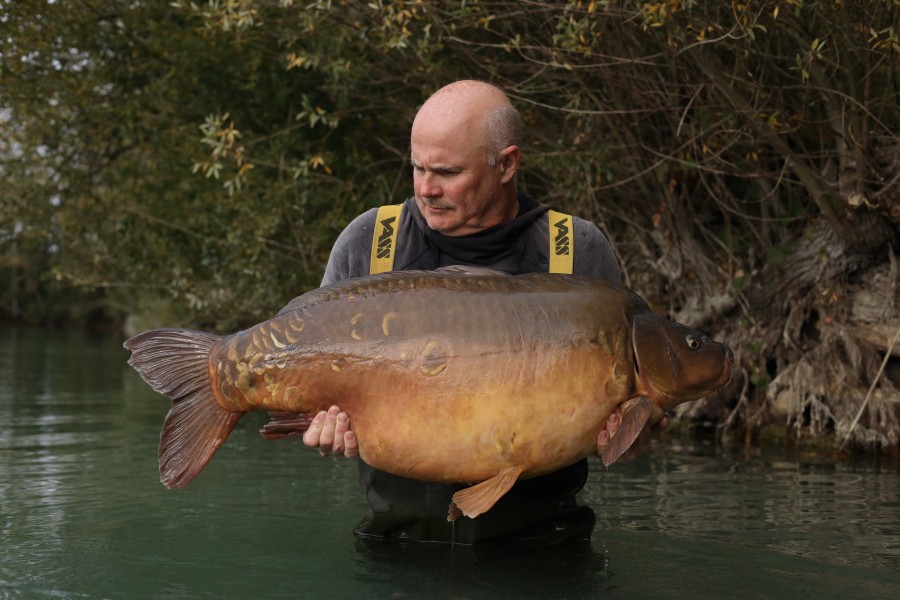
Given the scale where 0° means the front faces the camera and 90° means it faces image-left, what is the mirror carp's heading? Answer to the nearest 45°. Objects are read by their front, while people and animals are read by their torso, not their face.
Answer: approximately 270°

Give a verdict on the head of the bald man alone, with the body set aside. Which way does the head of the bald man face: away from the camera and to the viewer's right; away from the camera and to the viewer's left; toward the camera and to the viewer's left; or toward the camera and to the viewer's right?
toward the camera and to the viewer's left

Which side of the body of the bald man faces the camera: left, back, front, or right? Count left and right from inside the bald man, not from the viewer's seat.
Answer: front
